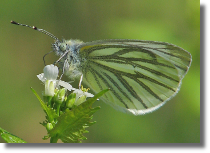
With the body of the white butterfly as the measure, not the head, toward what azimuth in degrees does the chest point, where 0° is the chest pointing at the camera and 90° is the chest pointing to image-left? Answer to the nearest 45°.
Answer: approximately 90°

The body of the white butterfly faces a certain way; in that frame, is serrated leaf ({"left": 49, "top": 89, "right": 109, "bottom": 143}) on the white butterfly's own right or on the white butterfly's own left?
on the white butterfly's own left
